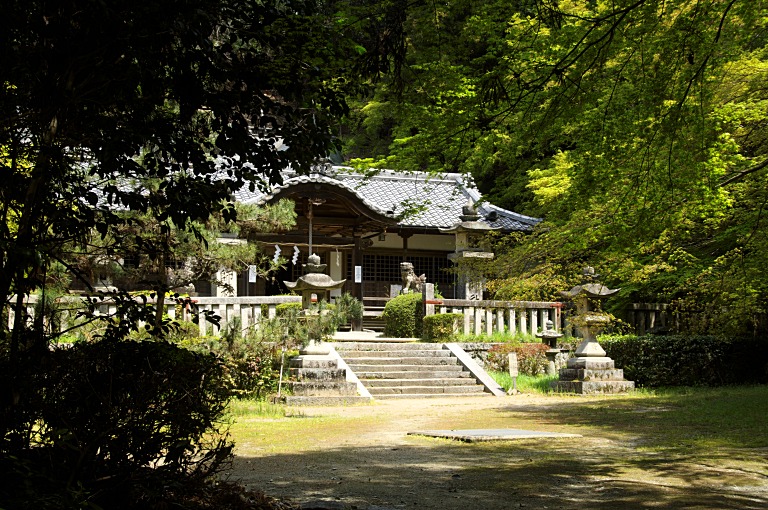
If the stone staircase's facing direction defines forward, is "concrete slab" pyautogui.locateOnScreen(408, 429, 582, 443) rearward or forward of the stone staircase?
forward

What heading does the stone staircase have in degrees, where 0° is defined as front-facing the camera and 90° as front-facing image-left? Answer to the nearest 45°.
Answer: approximately 0°

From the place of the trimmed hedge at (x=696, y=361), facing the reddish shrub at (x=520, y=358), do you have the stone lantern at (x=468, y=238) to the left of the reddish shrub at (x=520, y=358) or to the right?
right

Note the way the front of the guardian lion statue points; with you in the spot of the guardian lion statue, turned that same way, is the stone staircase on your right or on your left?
on your left

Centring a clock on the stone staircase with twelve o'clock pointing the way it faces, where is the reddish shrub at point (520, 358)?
The reddish shrub is roughly at 8 o'clock from the stone staircase.

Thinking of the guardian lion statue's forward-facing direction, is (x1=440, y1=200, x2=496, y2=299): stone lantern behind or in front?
behind

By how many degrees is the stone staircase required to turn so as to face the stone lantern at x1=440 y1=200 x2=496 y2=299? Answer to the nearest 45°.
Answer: approximately 180°

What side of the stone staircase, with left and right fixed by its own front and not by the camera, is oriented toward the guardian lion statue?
back

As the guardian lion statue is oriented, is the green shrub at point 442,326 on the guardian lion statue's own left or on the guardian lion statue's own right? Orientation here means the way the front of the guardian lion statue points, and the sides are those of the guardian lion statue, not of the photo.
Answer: on the guardian lion statue's own left

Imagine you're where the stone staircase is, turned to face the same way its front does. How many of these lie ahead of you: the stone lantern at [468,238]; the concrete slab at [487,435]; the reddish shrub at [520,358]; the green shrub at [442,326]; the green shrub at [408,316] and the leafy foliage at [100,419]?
2
